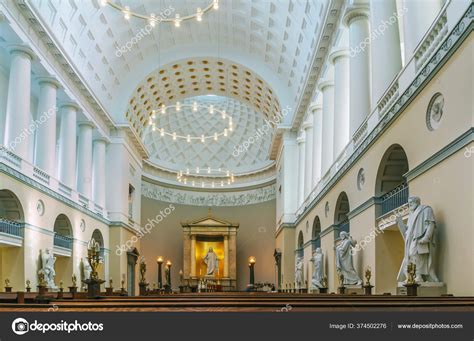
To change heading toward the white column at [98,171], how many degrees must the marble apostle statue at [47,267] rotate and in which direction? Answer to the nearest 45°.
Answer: approximately 135° to its left

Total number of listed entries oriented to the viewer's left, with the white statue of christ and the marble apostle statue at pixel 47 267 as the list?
0

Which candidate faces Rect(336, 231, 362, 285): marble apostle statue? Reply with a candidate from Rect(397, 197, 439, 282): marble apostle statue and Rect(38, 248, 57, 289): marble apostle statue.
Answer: Rect(38, 248, 57, 289): marble apostle statue

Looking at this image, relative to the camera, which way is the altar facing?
toward the camera

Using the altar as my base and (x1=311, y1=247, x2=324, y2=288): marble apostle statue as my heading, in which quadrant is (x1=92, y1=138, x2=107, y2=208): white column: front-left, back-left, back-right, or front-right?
front-right

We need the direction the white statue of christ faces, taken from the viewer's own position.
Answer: facing the viewer

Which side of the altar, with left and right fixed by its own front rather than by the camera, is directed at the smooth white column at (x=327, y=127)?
front

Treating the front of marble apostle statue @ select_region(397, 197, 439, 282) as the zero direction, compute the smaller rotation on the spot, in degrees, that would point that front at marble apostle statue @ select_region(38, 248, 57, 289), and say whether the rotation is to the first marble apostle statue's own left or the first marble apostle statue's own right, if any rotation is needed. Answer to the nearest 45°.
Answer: approximately 90° to the first marble apostle statue's own right

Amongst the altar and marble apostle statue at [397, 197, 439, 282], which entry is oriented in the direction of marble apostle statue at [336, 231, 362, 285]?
the altar

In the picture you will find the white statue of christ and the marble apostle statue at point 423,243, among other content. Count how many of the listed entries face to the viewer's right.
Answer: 0
